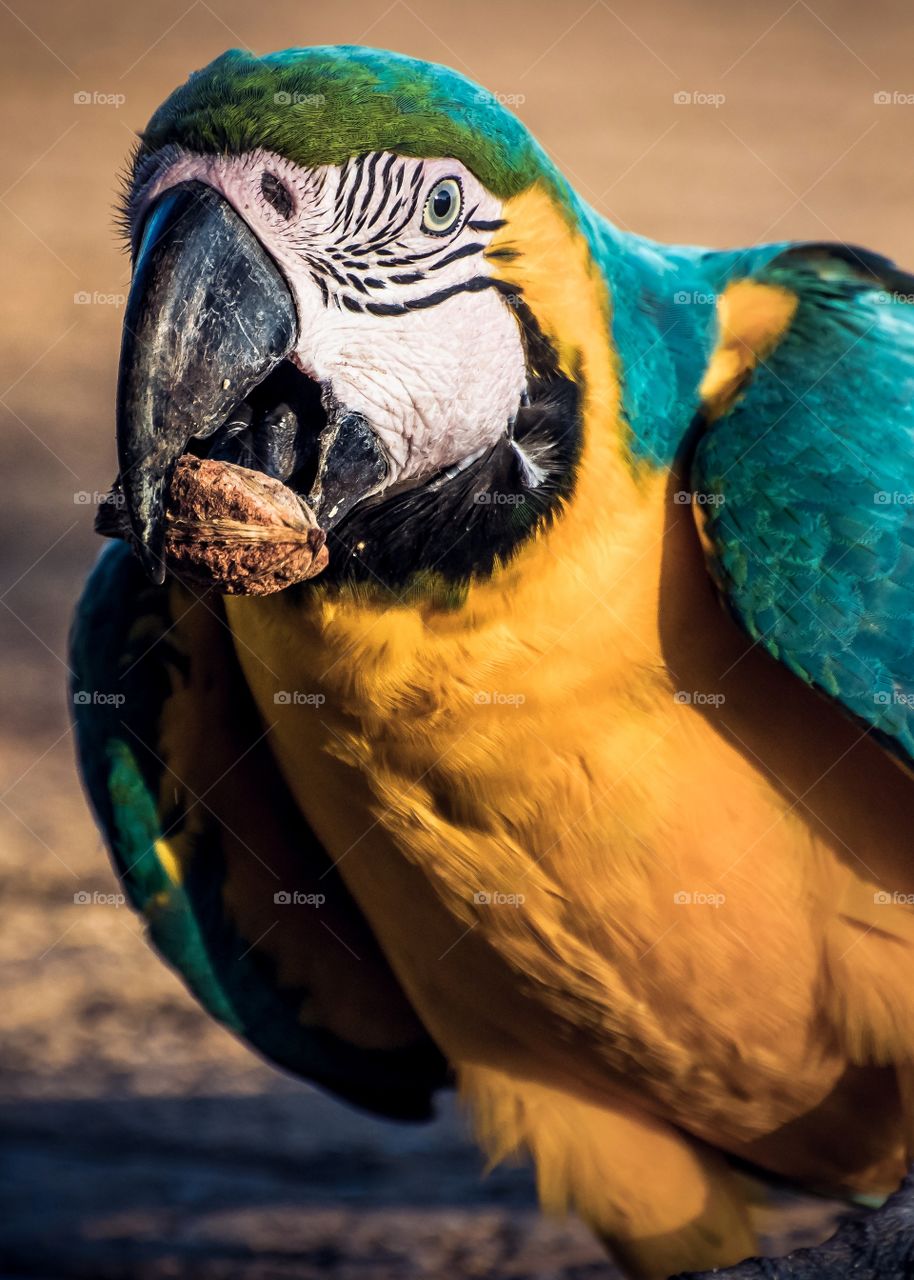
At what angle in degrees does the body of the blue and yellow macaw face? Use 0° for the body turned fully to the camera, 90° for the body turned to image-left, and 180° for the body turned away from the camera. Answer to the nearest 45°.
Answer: approximately 45°
